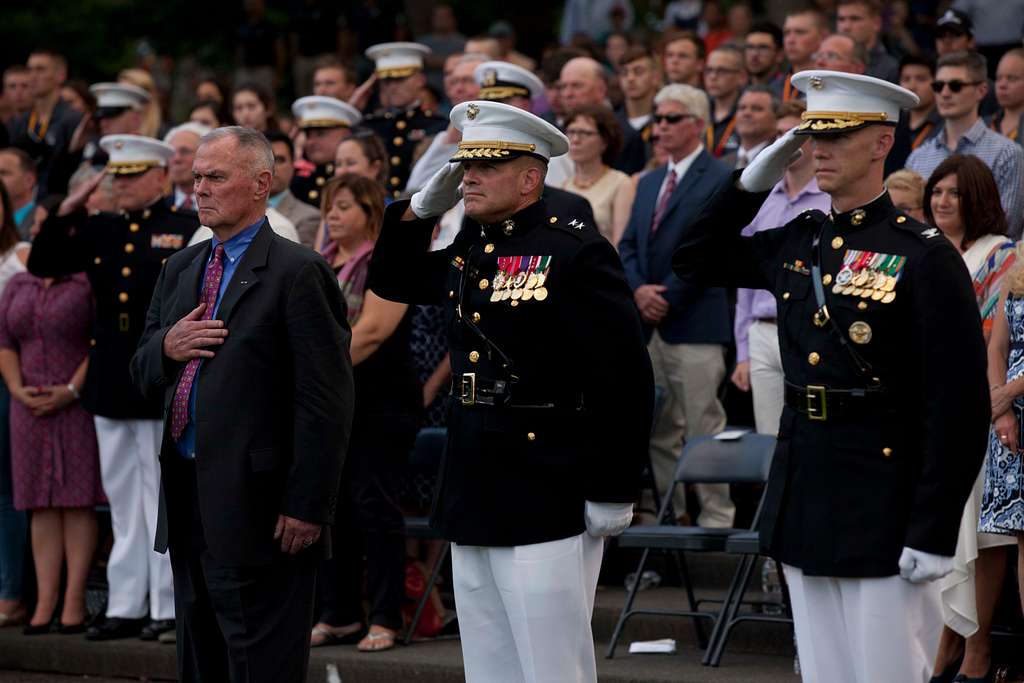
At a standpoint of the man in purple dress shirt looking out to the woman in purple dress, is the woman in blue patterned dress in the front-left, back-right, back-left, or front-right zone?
back-left

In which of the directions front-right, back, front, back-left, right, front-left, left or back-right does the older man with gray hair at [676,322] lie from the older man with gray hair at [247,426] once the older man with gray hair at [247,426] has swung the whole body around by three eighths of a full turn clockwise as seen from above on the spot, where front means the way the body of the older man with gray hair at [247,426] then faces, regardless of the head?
front-right

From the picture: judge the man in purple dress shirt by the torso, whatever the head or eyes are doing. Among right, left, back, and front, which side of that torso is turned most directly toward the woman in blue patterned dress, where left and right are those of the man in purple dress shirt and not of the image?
left

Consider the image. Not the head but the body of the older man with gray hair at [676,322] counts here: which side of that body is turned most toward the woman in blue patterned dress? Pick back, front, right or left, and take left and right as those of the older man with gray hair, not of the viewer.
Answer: left

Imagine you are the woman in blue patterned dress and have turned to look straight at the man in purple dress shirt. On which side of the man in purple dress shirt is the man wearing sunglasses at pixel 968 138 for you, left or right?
right

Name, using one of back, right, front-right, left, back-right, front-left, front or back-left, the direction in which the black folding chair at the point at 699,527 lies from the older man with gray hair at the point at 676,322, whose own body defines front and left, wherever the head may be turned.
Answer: front-left

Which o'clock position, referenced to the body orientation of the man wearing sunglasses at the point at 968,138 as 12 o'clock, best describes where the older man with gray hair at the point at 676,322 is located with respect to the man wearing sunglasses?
The older man with gray hair is roughly at 1 o'clock from the man wearing sunglasses.

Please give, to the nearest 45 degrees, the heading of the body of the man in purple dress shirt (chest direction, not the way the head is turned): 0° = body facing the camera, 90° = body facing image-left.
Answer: approximately 45°

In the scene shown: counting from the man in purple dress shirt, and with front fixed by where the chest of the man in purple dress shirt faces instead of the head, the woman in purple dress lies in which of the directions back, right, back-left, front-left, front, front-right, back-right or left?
front-right

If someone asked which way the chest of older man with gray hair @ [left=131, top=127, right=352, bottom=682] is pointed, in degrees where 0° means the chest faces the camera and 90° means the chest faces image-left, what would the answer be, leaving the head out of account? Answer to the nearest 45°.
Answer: approximately 45°
